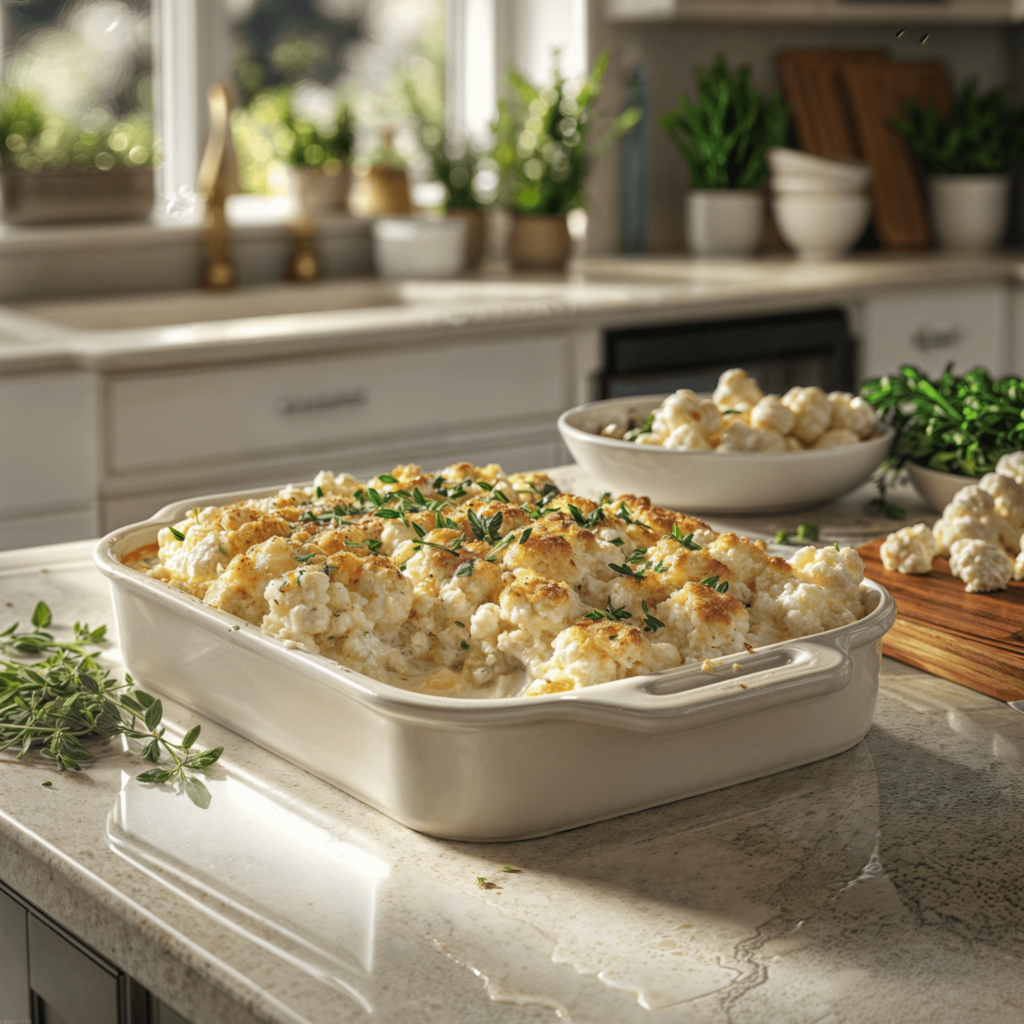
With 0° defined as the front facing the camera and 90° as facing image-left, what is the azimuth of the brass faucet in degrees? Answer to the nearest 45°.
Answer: approximately 0°

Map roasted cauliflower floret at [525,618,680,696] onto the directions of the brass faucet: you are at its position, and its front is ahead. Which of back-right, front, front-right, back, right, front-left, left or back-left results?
front

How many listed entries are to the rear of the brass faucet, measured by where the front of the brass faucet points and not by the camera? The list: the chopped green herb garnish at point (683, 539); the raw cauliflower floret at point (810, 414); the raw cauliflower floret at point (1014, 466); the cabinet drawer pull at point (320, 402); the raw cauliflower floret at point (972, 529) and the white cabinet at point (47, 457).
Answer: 0

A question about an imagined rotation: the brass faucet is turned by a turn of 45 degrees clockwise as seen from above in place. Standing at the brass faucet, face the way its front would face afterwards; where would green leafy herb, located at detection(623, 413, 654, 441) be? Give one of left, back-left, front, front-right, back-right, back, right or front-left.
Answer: front-left

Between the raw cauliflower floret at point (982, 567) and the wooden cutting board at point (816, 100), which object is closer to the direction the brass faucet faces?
the raw cauliflower floret

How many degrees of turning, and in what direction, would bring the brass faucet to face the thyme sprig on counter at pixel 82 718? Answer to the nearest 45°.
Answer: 0° — it already faces it

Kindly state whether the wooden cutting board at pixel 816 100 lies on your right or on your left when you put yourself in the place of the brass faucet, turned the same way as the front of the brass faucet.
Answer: on your left

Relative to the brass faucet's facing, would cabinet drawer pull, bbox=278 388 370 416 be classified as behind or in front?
in front

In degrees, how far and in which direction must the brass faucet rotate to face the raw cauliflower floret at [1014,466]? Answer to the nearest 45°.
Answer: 0° — it already faces it

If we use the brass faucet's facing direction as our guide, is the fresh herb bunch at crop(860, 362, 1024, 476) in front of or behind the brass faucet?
in front

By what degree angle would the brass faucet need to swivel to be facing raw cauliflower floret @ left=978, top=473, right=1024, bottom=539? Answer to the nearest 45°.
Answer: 0° — it already faces it

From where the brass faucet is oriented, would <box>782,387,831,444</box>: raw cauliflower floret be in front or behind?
in front

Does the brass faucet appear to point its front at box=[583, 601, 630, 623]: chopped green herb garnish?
yes

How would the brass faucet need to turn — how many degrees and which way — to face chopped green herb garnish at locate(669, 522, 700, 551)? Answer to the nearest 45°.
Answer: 0° — it already faces it

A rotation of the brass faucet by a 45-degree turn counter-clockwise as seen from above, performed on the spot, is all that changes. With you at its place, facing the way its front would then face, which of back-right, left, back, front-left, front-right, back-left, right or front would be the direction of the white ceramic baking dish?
front-right
